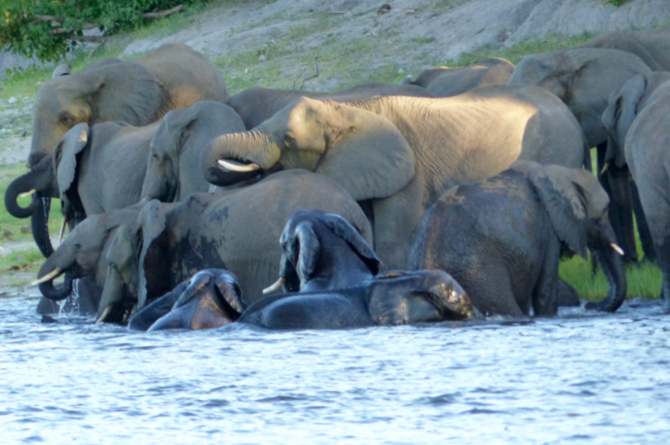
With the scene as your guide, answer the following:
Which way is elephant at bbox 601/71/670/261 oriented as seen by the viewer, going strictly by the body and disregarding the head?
to the viewer's left

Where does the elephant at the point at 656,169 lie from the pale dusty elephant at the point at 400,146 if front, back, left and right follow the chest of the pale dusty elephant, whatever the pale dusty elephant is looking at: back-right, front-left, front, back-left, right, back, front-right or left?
back-left

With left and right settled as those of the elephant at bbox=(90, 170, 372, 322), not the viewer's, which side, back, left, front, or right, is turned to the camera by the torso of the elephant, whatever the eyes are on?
left

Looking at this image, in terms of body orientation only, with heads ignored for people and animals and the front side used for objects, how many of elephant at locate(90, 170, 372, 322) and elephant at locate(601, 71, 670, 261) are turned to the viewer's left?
2

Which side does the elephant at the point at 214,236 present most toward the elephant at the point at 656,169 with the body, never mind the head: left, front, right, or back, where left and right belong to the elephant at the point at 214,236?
back

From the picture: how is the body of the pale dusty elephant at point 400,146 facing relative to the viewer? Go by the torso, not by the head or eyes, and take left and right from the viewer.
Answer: facing to the left of the viewer

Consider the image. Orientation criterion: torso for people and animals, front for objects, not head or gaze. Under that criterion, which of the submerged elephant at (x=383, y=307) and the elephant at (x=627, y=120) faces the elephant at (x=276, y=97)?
the elephant at (x=627, y=120)

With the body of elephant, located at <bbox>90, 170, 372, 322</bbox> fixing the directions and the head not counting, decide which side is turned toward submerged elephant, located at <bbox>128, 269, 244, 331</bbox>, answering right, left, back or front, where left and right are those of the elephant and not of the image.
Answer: left

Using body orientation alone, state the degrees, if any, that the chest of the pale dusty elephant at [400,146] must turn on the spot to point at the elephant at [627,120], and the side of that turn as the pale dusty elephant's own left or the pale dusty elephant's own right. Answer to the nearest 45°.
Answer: approximately 180°

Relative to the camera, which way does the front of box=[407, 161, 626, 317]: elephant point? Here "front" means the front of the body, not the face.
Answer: to the viewer's right

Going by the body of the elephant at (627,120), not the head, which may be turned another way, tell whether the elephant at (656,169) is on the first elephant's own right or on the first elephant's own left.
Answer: on the first elephant's own left
